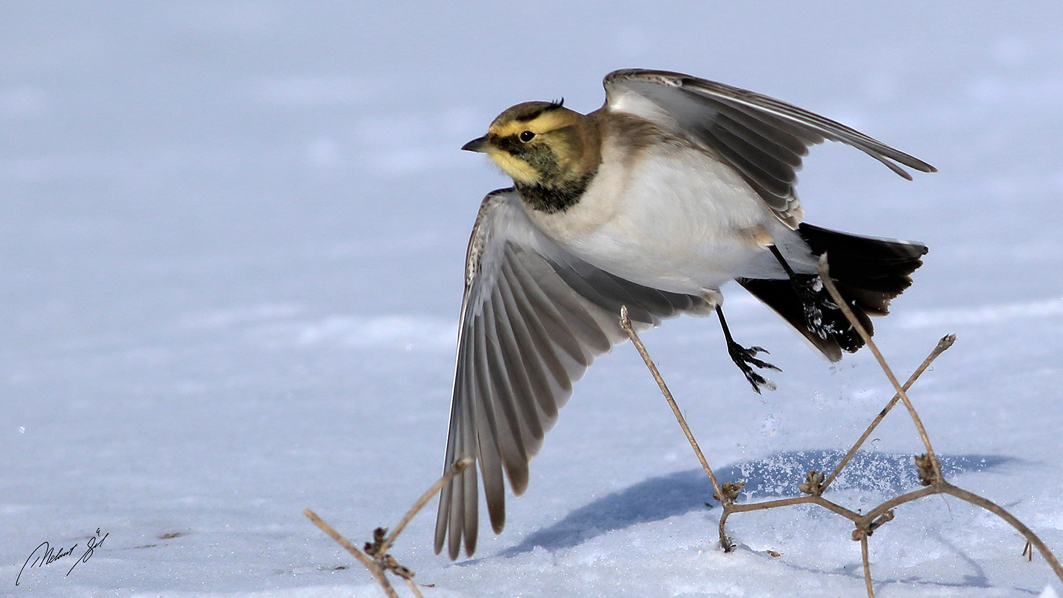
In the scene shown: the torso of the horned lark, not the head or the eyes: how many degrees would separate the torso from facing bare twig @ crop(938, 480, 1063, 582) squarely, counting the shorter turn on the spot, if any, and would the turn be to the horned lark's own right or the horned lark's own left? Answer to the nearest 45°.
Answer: approximately 135° to the horned lark's own left

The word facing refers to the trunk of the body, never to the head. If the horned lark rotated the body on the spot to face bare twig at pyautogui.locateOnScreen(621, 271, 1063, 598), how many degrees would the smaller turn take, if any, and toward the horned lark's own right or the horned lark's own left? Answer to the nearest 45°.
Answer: approximately 135° to the horned lark's own left

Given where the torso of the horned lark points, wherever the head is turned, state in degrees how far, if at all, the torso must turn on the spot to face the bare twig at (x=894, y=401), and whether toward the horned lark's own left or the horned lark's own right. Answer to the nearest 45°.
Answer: approximately 135° to the horned lark's own left

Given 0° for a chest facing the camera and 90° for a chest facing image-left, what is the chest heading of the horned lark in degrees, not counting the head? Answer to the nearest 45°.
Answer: approximately 90°
